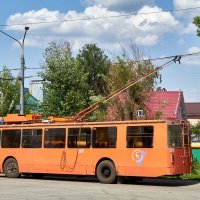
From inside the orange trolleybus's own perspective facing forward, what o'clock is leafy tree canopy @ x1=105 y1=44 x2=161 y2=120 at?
The leafy tree canopy is roughly at 2 o'clock from the orange trolleybus.

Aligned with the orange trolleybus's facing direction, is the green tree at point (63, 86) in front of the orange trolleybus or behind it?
in front

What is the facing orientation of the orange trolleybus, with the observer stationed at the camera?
facing away from the viewer and to the left of the viewer

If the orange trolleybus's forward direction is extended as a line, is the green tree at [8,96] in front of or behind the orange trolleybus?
in front
